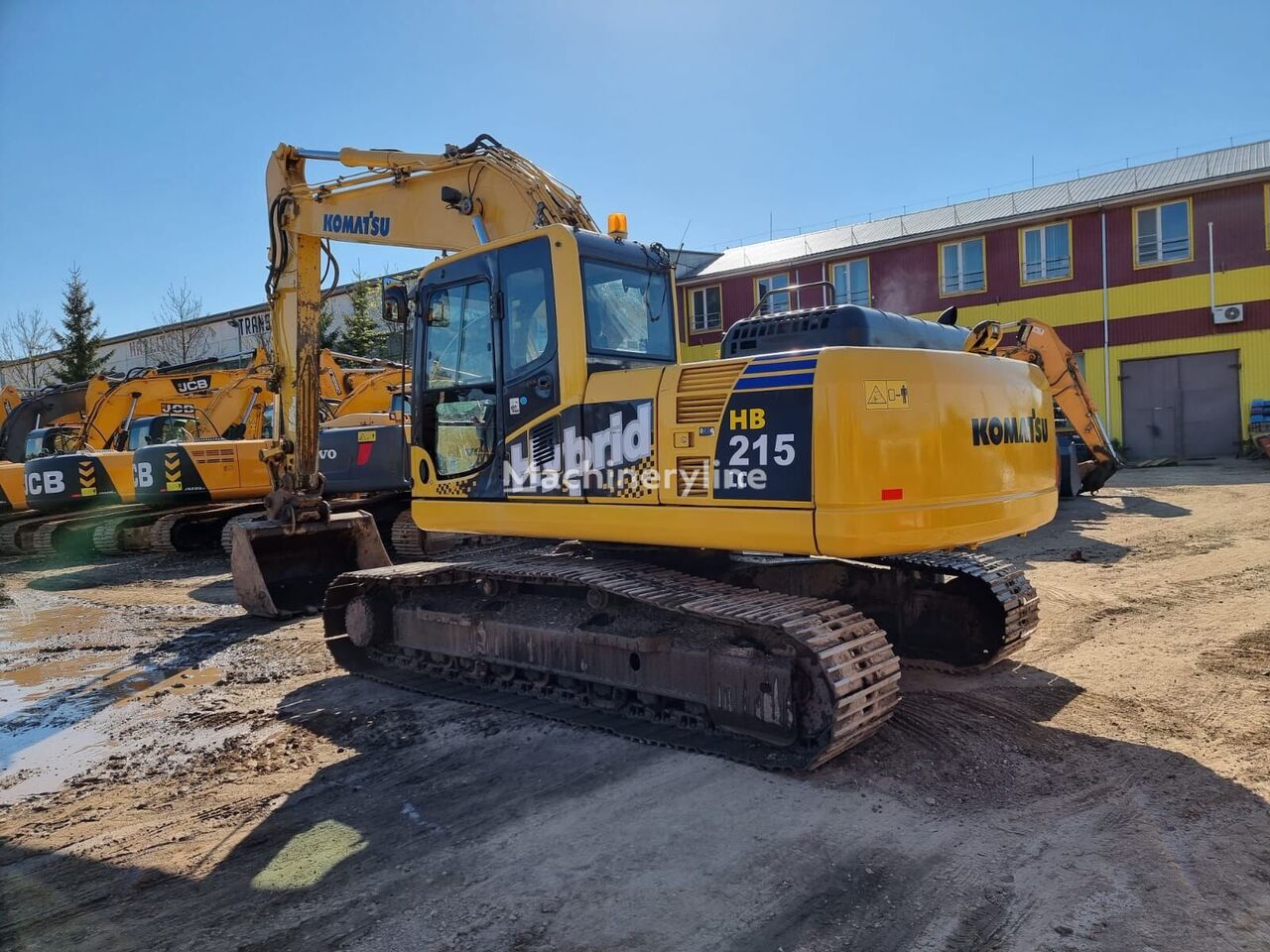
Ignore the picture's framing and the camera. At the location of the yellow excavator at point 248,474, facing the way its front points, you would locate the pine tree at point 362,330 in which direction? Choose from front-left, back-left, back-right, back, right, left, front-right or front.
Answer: front-left

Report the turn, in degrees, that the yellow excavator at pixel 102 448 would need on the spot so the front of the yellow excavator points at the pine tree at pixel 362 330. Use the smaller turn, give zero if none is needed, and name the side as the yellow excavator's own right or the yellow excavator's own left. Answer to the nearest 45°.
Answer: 0° — it already faces it

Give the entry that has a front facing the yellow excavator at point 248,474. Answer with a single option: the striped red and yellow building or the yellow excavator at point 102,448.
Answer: the striped red and yellow building

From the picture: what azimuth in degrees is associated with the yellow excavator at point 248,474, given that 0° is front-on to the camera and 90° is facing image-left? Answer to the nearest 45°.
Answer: approximately 225°

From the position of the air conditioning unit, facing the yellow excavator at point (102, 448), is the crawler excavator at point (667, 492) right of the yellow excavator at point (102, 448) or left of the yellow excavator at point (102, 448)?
left

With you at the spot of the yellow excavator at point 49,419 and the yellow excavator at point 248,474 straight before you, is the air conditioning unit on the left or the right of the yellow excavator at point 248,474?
left

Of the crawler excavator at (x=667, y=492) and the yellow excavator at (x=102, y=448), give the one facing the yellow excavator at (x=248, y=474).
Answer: the crawler excavator

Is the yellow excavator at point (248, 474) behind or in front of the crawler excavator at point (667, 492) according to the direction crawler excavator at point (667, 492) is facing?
in front

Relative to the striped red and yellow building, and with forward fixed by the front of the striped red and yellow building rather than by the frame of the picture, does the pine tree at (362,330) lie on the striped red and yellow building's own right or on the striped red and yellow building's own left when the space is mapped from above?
on the striped red and yellow building's own right

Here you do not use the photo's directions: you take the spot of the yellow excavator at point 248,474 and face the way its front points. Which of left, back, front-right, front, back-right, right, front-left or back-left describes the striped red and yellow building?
front-right

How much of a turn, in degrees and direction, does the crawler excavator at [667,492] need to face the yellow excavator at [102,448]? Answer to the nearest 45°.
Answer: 0° — it already faces it

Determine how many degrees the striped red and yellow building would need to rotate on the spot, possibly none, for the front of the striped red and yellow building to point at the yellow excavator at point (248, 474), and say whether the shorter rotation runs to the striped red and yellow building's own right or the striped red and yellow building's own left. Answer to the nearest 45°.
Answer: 0° — it already faces it

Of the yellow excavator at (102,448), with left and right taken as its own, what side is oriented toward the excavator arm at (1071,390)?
right

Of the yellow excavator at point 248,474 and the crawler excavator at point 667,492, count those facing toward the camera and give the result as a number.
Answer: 0

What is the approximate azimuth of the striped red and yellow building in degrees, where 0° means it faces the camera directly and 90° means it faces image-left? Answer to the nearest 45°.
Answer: approximately 45°

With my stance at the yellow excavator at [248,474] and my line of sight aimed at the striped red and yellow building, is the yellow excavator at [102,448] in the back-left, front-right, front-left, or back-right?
back-left

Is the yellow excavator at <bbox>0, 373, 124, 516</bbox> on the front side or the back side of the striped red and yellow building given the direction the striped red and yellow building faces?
on the front side

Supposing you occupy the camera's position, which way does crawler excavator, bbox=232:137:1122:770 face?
facing away from the viewer and to the left of the viewer
